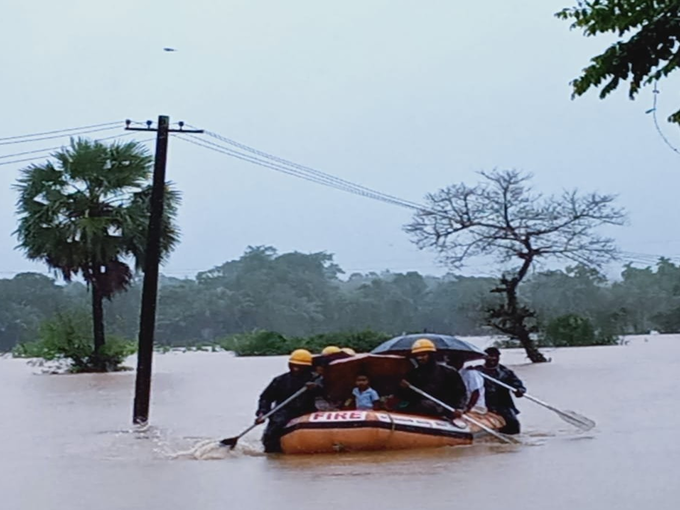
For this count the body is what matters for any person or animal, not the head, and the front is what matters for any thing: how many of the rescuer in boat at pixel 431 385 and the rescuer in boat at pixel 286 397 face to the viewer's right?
0

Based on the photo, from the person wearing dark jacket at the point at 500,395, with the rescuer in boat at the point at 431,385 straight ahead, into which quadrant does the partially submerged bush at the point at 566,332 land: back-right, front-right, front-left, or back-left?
back-right

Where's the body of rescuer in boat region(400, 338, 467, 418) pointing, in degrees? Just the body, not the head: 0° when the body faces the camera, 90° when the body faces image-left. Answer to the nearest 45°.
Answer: approximately 45°

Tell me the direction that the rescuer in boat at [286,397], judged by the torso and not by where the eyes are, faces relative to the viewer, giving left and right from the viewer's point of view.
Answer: facing the viewer and to the left of the viewer

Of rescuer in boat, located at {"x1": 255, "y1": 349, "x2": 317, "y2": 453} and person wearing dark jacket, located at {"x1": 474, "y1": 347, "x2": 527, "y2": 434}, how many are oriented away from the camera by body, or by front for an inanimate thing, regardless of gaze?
0

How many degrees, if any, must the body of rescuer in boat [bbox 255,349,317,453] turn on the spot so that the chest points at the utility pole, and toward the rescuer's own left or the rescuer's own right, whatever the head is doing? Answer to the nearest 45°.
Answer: approximately 90° to the rescuer's own right

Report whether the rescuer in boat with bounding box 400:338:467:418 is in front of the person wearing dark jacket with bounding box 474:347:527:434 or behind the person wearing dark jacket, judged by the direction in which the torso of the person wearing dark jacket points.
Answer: in front

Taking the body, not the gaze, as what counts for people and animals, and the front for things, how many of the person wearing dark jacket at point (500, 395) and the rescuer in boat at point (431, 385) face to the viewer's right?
0
